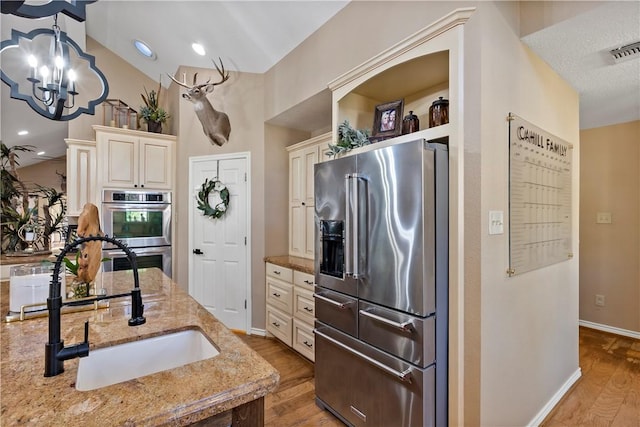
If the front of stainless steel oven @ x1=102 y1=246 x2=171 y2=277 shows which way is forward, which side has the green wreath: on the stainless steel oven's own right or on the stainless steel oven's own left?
on the stainless steel oven's own left

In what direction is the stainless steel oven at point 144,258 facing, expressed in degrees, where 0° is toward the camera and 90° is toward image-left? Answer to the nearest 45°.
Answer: approximately 0°

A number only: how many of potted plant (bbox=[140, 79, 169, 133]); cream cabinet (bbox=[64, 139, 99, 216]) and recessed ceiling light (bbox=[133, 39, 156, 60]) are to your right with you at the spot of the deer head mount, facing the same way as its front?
3

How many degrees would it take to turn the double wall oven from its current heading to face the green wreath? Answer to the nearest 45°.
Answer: approximately 45° to its left

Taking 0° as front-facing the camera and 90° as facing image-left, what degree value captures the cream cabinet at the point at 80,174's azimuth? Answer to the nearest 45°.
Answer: approximately 315°

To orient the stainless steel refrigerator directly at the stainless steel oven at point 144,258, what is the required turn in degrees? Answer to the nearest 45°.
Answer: approximately 90° to its right

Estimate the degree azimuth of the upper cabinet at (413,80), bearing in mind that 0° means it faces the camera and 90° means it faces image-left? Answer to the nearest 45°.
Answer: approximately 45°

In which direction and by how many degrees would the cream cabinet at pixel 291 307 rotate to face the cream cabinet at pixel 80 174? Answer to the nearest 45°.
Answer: approximately 45° to its right
